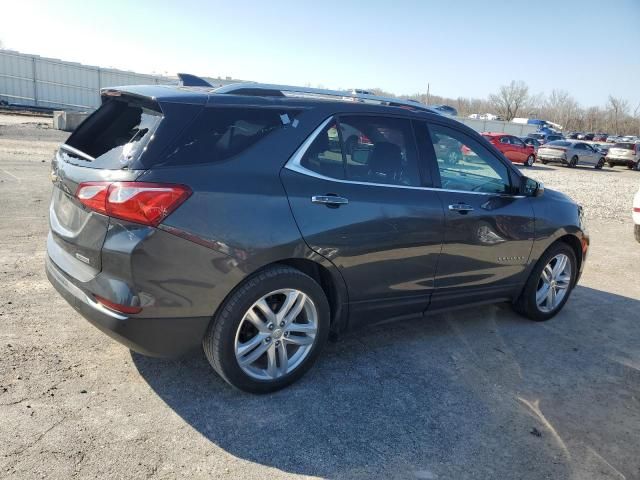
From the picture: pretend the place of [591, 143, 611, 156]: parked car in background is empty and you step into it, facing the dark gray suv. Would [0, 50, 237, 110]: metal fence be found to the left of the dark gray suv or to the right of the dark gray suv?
right

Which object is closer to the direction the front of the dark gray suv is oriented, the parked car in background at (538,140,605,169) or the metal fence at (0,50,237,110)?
the parked car in background

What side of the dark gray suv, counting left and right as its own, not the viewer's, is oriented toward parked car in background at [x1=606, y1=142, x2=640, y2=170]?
front

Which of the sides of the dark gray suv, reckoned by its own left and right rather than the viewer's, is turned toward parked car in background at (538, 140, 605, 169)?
front

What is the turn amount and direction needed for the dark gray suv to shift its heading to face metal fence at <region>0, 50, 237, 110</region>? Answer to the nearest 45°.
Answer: approximately 90° to its left

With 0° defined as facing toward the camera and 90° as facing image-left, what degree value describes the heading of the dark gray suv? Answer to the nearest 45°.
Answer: approximately 225°

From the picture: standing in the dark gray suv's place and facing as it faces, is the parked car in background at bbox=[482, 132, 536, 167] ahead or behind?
ahead
